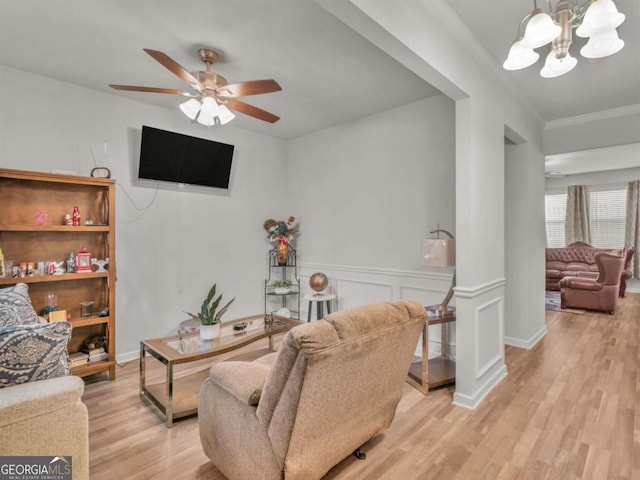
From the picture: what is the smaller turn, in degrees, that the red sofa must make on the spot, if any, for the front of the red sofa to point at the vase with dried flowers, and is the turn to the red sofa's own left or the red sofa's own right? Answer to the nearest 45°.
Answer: approximately 45° to the red sofa's own right

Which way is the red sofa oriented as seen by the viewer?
toward the camera

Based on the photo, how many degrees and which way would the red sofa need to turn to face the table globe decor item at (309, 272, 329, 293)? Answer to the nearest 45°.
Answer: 0° — it already faces it

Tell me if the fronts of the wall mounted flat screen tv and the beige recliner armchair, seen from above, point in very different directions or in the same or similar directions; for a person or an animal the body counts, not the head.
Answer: very different directions

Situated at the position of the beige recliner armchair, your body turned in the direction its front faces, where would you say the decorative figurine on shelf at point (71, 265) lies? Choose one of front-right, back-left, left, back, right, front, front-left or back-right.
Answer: front

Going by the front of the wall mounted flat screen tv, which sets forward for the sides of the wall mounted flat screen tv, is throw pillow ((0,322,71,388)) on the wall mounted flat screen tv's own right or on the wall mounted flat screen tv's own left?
on the wall mounted flat screen tv's own right

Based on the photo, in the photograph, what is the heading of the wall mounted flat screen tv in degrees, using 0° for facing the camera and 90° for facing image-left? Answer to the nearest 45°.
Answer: approximately 315°

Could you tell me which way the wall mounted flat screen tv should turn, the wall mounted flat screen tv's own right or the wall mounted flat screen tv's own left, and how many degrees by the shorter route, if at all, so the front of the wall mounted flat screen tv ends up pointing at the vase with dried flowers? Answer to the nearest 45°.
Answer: approximately 45° to the wall mounted flat screen tv's own left

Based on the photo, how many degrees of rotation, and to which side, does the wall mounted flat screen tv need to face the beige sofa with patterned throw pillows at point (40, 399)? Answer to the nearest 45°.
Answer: approximately 45° to its right

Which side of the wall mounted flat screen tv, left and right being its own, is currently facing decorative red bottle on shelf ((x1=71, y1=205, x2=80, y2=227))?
right

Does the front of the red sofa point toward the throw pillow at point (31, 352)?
yes

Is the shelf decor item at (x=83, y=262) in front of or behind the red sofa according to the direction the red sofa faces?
in front

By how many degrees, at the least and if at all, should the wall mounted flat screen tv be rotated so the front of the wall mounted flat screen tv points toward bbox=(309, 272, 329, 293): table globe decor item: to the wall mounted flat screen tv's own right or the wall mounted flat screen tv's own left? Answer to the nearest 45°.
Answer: approximately 45° to the wall mounted flat screen tv's own left
